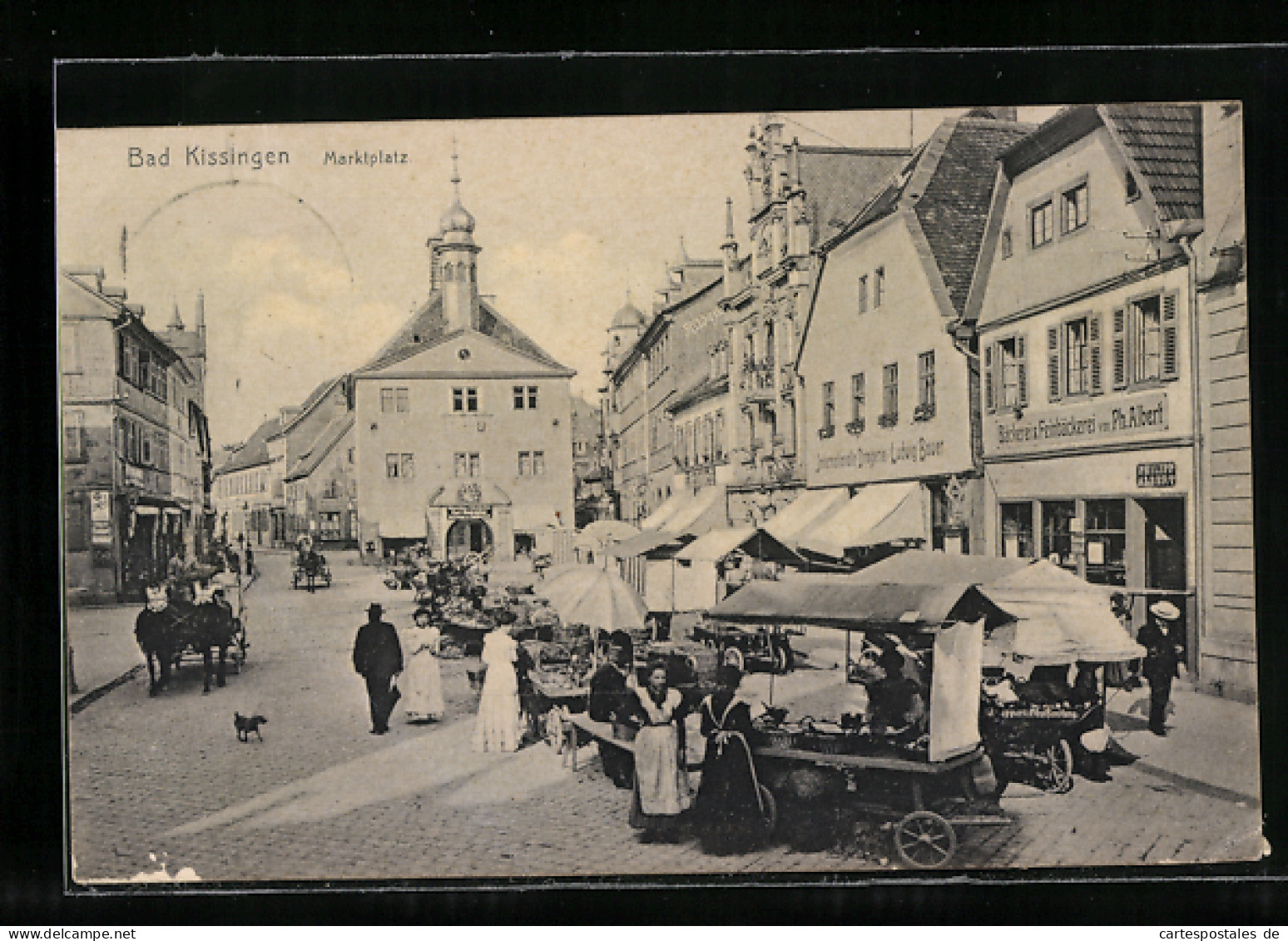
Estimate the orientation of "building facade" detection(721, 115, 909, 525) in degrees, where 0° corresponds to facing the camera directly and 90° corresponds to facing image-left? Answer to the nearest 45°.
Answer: approximately 45°

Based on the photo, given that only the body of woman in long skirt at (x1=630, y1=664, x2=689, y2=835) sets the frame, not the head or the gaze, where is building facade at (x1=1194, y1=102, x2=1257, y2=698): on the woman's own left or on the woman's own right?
on the woman's own left

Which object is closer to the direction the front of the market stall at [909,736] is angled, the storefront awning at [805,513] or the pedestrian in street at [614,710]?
the pedestrian in street
